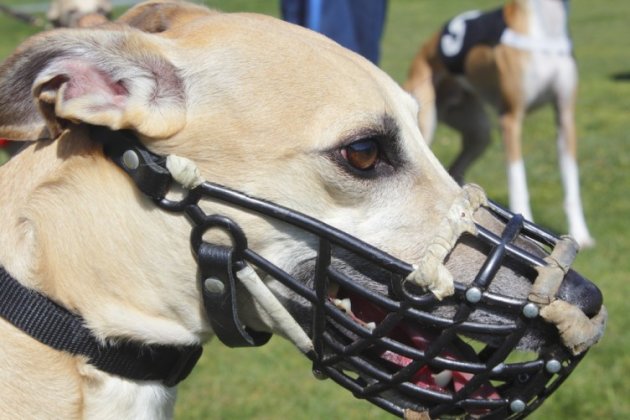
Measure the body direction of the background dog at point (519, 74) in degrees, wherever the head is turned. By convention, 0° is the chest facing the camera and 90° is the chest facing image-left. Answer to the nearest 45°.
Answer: approximately 315°
